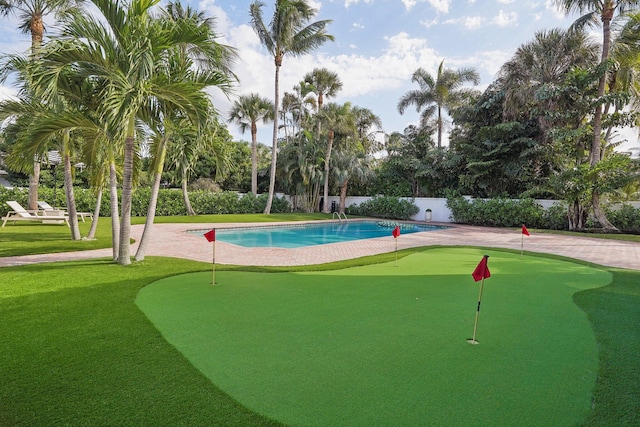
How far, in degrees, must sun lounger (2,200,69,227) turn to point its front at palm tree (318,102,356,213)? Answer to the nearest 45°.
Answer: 0° — it already faces it

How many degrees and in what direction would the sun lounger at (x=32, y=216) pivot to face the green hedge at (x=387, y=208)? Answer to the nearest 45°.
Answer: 0° — it already faces it

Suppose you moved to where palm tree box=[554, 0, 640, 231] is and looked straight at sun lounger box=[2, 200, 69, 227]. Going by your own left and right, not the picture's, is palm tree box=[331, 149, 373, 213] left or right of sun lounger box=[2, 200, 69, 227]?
right

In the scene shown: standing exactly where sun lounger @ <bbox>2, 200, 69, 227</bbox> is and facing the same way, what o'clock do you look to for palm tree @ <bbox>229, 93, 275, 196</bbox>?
The palm tree is roughly at 11 o'clock from the sun lounger.

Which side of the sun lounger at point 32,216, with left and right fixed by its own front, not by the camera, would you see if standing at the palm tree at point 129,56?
right

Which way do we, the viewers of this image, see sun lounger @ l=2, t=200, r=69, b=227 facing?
facing to the right of the viewer

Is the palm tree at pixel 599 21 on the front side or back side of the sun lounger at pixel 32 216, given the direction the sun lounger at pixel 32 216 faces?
on the front side

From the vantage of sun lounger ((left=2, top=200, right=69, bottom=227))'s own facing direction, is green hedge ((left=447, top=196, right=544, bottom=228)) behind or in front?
in front
